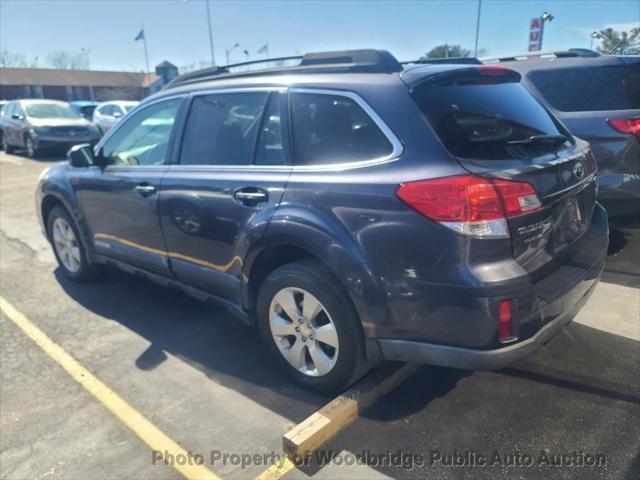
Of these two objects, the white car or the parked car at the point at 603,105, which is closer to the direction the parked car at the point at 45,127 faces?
the parked car

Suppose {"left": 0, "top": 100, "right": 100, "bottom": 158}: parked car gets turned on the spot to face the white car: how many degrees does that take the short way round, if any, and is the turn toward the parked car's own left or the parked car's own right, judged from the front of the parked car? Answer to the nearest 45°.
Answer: approximately 90° to the parked car's own left

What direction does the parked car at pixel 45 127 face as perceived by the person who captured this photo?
facing the viewer and to the right of the viewer

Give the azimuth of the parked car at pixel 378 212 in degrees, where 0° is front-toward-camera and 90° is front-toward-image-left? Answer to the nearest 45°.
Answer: approximately 135°

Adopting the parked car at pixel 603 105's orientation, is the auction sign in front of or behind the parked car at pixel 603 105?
in front

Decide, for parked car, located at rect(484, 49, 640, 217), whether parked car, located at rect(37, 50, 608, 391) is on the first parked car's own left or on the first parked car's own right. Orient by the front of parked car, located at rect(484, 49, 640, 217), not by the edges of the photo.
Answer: on the first parked car's own left

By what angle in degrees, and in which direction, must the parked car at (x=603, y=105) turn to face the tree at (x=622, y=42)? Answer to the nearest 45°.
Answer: approximately 45° to its right

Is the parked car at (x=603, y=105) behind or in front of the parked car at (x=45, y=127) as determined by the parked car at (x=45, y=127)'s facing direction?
in front

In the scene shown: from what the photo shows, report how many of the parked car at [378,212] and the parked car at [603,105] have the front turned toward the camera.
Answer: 0

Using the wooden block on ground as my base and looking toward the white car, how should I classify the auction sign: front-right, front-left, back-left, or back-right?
front-right

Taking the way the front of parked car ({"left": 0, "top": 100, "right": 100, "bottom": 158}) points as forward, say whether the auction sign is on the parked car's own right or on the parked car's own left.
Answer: on the parked car's own left

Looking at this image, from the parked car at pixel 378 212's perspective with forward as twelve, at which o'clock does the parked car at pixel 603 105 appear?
the parked car at pixel 603 105 is roughly at 3 o'clock from the parked car at pixel 378 212.

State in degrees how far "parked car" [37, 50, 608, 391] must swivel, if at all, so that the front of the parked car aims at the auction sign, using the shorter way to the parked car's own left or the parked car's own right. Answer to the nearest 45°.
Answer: approximately 90° to the parked car's own right

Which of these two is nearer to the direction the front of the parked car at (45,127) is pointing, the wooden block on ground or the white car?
the wooden block on ground

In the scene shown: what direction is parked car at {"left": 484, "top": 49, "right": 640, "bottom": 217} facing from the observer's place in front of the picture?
facing away from the viewer and to the left of the viewer

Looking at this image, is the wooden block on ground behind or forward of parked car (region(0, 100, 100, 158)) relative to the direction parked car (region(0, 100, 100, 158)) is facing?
forward
